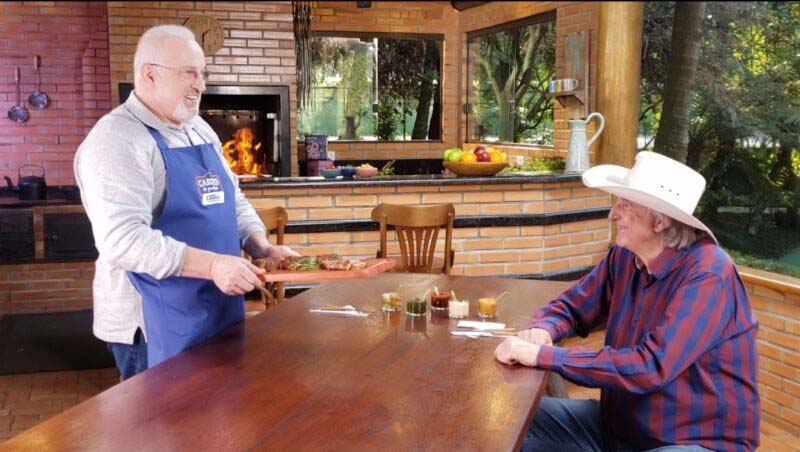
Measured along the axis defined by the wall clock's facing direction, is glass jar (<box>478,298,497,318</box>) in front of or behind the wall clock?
in front

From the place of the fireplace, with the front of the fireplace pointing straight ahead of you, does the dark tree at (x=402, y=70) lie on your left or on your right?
on your left

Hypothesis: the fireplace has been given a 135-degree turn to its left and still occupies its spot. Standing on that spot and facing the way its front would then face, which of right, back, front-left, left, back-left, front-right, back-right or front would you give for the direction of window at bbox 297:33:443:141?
front

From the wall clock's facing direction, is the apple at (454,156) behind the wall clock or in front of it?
in front

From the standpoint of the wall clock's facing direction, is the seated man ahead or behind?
ahead

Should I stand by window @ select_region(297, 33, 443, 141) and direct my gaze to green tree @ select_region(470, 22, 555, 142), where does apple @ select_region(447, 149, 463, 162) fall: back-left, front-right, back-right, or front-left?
front-right

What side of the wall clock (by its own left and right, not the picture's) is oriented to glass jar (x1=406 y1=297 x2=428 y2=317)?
front

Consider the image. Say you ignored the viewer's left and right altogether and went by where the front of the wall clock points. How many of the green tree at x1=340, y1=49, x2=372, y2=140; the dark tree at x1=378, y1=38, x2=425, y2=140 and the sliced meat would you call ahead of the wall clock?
1

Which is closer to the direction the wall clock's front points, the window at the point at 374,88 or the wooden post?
the wooden post

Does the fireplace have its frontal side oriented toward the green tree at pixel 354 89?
no

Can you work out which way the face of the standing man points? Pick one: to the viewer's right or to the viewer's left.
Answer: to the viewer's right

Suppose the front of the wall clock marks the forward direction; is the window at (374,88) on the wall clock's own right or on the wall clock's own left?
on the wall clock's own left

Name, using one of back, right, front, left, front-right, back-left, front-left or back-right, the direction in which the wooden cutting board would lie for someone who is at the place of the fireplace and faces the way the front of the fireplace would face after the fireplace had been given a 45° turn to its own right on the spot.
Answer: front-left

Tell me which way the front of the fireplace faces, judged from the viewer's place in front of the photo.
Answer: facing the viewer

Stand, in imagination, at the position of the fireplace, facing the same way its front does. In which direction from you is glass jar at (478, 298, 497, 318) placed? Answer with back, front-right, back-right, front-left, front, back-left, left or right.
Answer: front

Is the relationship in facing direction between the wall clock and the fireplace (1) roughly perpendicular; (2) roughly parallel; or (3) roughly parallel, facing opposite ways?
roughly parallel

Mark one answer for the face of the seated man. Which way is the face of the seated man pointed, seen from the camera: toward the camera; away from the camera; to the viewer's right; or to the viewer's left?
to the viewer's left

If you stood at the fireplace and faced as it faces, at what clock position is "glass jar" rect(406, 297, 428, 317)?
The glass jar is roughly at 12 o'clock from the fireplace.
